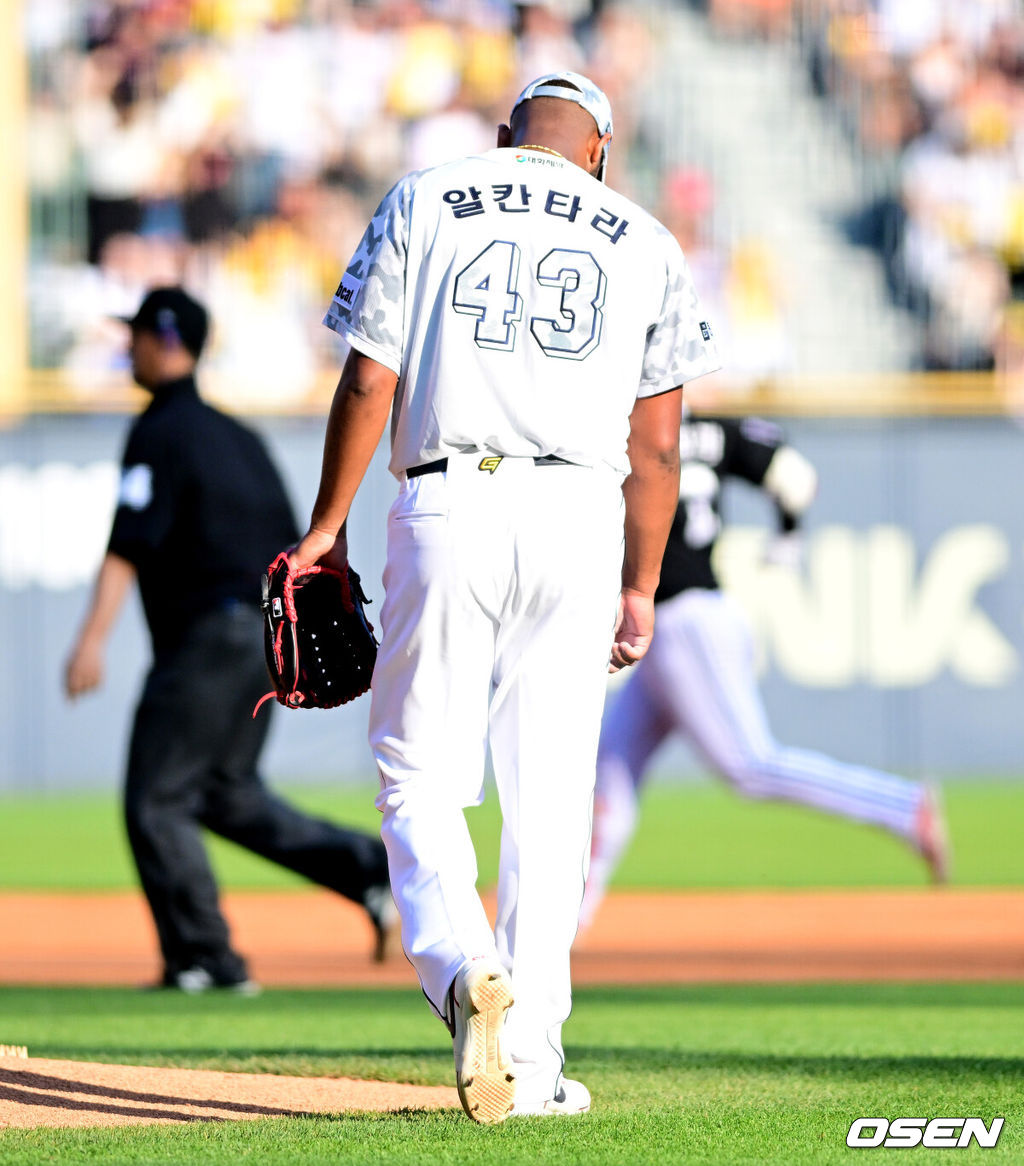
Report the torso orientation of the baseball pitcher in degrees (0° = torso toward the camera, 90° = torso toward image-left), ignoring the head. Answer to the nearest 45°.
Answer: approximately 180°

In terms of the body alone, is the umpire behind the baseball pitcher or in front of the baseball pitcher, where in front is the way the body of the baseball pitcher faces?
in front
